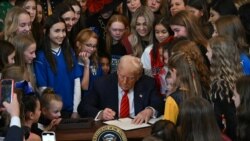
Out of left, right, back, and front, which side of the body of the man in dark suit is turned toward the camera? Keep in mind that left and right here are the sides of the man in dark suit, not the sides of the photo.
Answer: front

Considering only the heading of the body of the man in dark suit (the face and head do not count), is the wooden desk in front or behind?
in front
